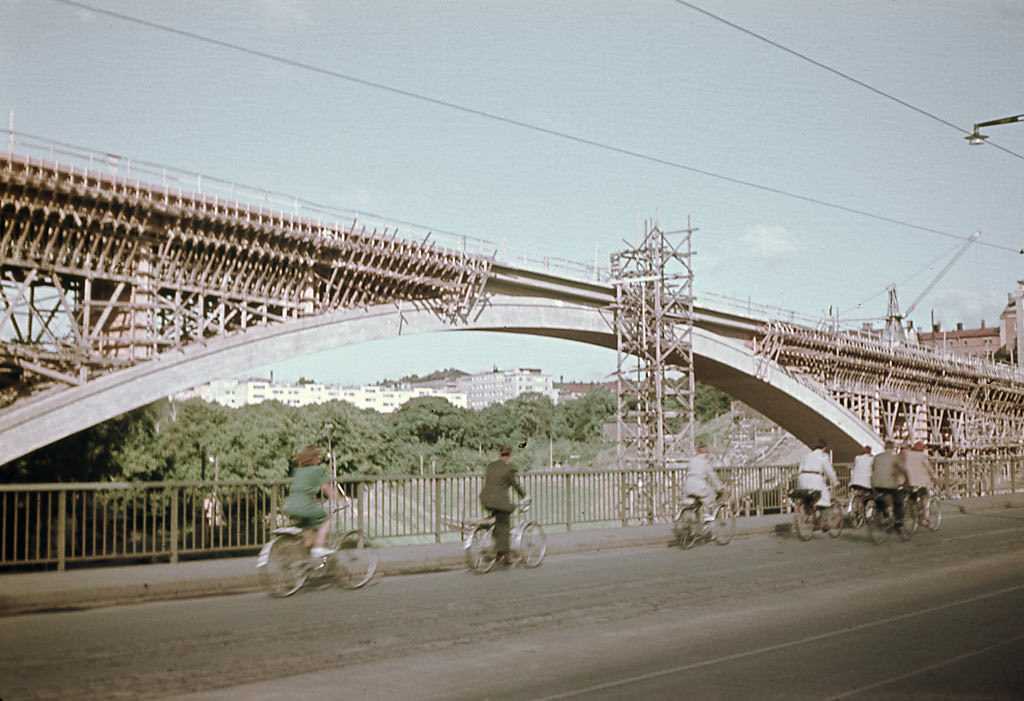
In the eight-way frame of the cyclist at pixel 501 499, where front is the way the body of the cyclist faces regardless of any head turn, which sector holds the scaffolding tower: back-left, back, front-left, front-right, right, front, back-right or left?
front-left

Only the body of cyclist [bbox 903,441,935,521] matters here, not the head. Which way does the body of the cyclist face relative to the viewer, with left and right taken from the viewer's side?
facing away from the viewer and to the right of the viewer

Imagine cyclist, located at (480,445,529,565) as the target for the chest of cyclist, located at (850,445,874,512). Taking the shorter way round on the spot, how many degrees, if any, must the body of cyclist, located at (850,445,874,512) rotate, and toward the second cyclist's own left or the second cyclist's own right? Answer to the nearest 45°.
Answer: approximately 180°

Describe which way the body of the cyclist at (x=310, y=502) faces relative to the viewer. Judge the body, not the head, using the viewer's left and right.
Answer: facing away from the viewer and to the right of the viewer

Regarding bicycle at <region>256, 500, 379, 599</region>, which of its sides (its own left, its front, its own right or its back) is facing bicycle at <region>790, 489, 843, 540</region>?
front

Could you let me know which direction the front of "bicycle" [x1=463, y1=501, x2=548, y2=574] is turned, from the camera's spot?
facing away from the viewer and to the right of the viewer

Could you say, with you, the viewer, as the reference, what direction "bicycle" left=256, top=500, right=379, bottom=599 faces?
facing away from the viewer and to the right of the viewer

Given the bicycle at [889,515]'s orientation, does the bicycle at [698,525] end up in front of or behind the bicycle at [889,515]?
behind

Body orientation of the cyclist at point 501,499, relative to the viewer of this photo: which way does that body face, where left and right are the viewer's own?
facing away from the viewer and to the right of the viewer

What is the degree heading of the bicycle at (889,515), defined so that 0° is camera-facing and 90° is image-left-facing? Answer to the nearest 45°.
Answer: approximately 225°

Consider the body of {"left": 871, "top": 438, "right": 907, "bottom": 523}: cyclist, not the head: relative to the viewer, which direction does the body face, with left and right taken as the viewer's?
facing away from the viewer and to the right of the viewer

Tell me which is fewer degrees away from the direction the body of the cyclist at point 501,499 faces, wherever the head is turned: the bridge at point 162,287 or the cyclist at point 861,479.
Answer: the cyclist

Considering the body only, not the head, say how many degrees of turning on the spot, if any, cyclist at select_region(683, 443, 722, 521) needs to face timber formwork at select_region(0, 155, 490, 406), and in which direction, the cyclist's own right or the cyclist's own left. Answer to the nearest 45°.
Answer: approximately 90° to the cyclist's own left

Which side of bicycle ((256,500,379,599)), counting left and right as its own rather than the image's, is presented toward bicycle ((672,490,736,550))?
front

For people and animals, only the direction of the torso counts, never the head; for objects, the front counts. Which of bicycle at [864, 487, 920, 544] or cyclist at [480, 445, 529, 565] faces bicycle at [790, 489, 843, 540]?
the cyclist
